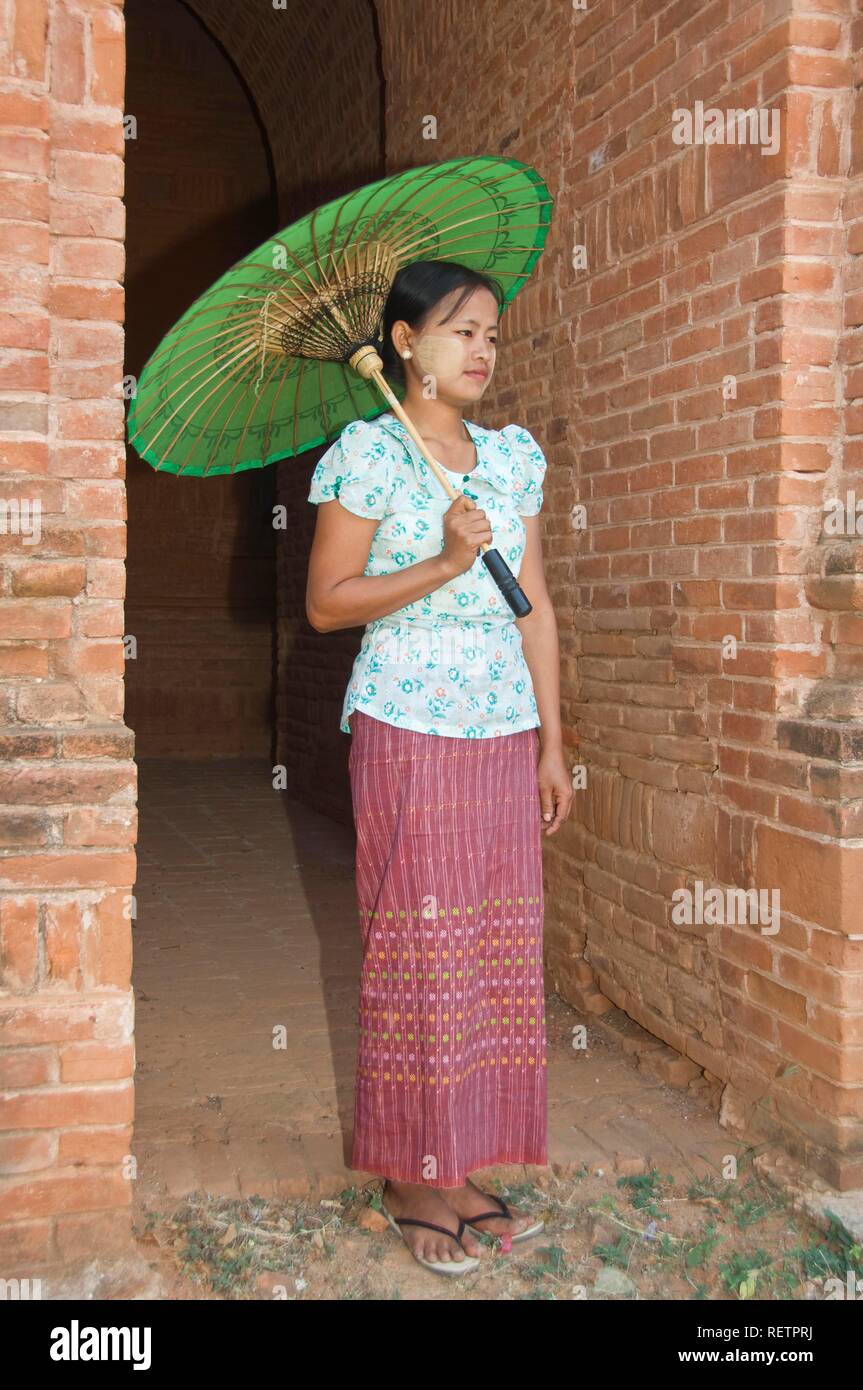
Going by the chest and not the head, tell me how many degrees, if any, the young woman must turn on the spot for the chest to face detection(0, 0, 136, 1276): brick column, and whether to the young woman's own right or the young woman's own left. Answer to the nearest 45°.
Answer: approximately 135° to the young woman's own right

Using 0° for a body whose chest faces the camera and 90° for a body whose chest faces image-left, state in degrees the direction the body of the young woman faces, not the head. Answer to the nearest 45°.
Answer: approximately 315°

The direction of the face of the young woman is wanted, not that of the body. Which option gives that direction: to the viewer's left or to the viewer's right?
to the viewer's right
